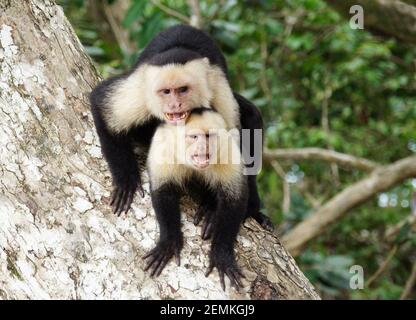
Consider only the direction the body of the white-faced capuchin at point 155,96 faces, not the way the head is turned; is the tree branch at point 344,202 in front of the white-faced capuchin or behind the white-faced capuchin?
behind

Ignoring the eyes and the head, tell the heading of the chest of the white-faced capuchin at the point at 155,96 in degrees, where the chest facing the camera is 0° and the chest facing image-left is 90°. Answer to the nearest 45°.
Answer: approximately 0°

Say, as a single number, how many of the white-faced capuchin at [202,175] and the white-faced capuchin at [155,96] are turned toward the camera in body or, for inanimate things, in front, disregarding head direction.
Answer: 2

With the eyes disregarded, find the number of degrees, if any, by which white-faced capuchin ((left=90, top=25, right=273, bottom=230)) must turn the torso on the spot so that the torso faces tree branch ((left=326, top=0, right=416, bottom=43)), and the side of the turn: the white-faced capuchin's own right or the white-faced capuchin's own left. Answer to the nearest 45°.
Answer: approximately 135° to the white-faced capuchin's own left

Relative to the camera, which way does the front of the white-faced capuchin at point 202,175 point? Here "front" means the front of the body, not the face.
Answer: toward the camera

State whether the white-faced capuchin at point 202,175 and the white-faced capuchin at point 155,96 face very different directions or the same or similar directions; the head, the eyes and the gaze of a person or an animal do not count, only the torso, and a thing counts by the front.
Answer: same or similar directions

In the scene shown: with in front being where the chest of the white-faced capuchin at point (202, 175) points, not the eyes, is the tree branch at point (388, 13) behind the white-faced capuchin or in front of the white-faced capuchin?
behind
